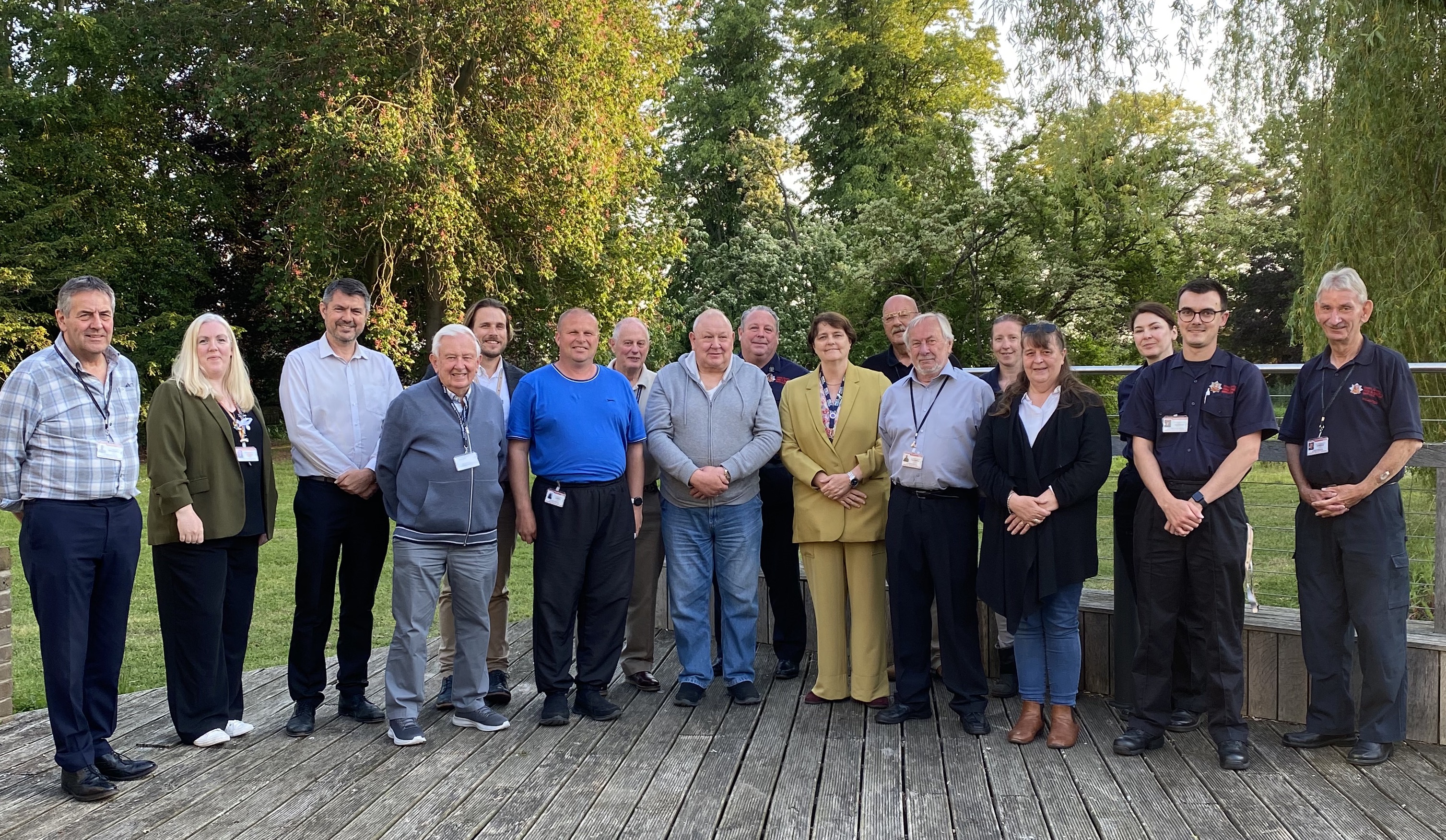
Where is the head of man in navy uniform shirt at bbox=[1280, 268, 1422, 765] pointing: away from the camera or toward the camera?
toward the camera

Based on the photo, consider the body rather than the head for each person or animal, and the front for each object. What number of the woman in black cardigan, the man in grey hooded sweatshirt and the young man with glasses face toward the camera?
3

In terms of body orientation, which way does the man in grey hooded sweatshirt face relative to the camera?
toward the camera

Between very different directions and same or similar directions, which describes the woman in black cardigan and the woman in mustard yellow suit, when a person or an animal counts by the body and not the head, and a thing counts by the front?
same or similar directions

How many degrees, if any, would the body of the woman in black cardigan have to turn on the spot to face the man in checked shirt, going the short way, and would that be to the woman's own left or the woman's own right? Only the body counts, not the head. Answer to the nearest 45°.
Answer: approximately 45° to the woman's own right

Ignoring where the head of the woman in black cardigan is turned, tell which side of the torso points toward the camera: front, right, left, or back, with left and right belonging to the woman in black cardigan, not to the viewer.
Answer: front

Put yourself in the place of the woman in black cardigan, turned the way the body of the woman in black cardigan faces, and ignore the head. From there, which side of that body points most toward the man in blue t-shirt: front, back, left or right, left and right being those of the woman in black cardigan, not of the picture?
right

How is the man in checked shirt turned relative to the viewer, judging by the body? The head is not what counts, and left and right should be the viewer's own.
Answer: facing the viewer and to the right of the viewer

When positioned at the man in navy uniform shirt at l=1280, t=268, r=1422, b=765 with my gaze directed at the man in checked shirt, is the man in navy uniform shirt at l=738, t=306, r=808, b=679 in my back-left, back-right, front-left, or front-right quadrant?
front-right

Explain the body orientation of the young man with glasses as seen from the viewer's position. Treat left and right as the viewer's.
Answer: facing the viewer
